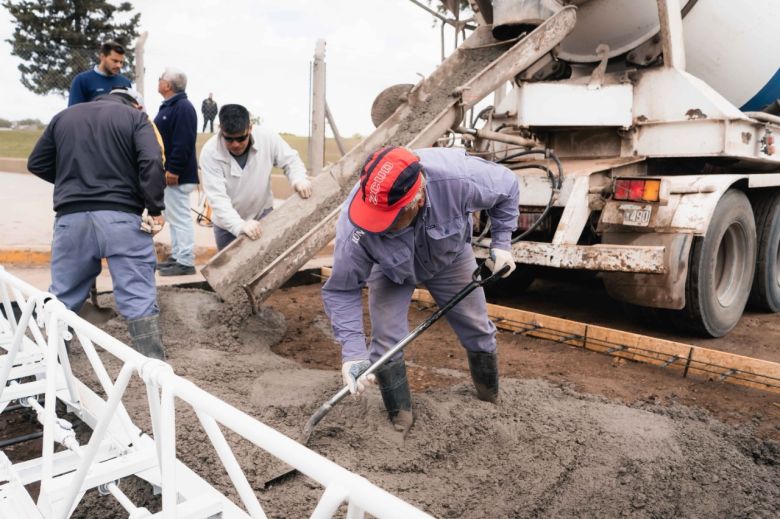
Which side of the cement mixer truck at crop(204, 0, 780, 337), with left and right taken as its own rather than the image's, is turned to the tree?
left

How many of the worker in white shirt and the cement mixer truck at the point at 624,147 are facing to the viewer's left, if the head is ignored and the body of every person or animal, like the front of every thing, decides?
0

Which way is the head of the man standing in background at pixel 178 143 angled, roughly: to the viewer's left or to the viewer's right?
to the viewer's left

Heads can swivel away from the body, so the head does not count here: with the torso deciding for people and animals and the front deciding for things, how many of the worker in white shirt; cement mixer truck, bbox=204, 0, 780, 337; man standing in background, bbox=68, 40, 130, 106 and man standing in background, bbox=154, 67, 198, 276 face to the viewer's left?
1

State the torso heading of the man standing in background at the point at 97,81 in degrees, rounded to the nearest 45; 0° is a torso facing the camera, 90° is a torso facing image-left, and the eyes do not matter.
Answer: approximately 315°

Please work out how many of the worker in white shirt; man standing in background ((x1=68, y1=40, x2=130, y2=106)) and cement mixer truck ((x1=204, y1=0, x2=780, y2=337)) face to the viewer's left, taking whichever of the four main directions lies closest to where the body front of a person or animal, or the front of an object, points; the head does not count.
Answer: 0

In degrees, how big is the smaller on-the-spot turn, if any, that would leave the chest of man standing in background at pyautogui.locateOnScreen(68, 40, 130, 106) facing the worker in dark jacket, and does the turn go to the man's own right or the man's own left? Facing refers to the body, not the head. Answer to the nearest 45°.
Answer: approximately 45° to the man's own right

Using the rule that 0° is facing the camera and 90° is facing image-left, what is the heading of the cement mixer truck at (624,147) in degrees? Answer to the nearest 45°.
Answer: approximately 225°

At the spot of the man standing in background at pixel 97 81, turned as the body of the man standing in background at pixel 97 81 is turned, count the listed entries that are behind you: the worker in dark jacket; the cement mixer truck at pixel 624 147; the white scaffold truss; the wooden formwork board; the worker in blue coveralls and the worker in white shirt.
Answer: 0

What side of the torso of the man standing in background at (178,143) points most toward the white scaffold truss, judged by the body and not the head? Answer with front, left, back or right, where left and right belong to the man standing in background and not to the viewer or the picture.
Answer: left

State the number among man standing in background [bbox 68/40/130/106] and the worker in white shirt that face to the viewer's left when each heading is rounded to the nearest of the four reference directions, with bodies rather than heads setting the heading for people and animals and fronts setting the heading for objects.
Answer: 0

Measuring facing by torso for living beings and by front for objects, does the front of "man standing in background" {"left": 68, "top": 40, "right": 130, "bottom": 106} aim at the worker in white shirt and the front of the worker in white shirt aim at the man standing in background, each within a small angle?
no

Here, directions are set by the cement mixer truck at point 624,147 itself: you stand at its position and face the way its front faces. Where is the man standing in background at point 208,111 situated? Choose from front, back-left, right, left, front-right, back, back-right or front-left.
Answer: left

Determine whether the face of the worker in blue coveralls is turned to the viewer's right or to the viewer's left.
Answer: to the viewer's left

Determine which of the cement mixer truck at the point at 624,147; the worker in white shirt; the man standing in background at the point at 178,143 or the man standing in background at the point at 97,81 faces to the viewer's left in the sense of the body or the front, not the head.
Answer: the man standing in background at the point at 178,143

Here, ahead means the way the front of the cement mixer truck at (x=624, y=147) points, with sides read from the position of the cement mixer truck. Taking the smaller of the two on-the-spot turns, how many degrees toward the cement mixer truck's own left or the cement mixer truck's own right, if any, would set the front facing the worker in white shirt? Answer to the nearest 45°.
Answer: approximately 135° to the cement mixer truck's own left

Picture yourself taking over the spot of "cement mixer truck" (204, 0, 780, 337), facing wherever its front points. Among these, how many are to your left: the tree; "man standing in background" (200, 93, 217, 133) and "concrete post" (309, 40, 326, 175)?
3

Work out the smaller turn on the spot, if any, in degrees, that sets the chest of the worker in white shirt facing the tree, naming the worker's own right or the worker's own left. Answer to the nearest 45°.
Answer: approximately 135° to the worker's own left

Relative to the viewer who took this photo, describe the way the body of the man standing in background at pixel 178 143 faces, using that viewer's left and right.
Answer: facing to the left of the viewer
